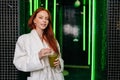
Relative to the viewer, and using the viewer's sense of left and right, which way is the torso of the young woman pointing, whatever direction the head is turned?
facing the viewer and to the right of the viewer
